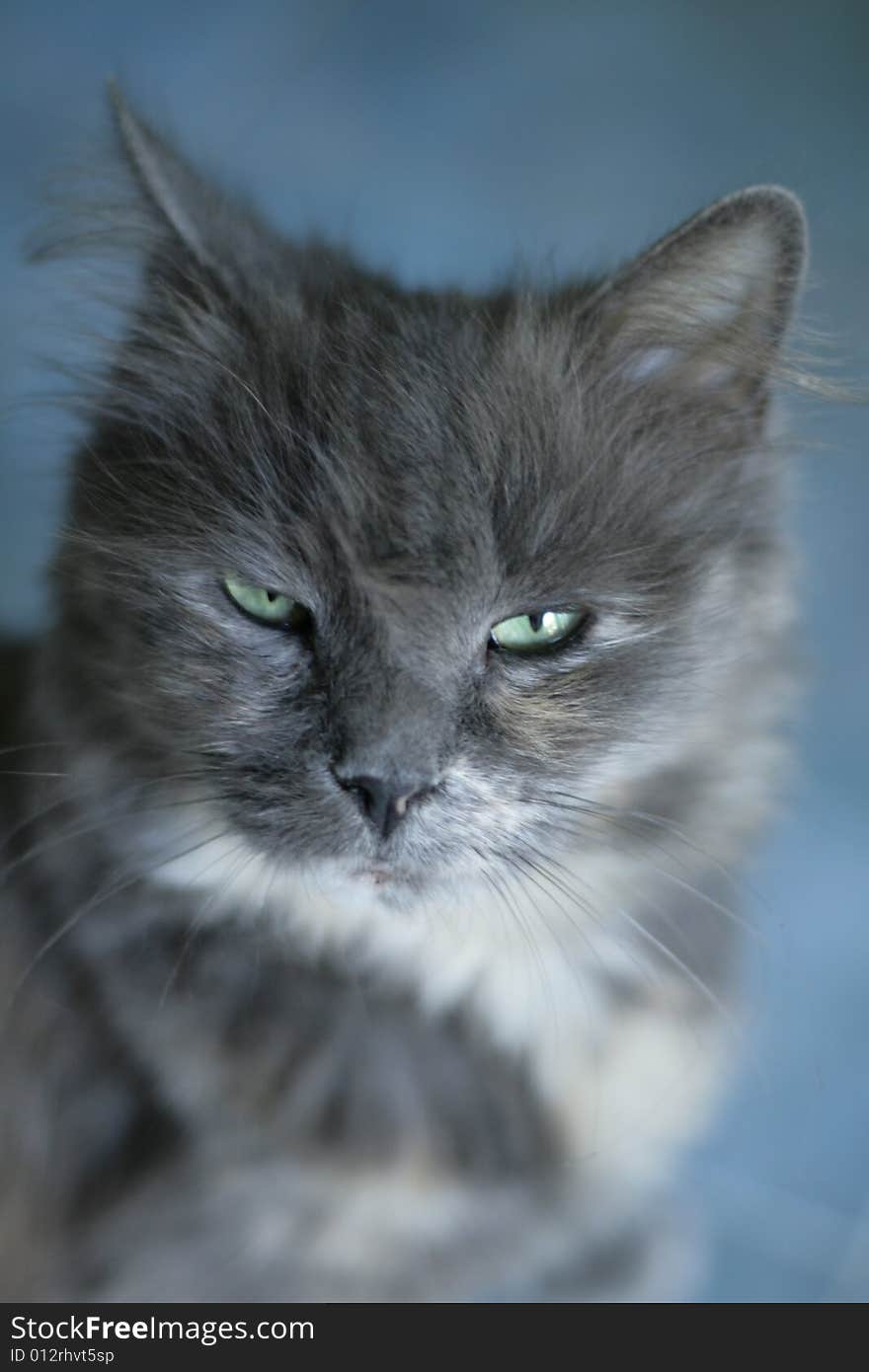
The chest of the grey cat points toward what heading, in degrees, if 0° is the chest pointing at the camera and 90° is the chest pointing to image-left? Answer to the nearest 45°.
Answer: approximately 0°
